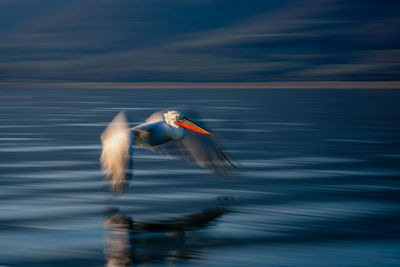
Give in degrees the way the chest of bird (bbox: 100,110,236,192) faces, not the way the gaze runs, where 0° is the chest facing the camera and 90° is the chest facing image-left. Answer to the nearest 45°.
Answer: approximately 315°
